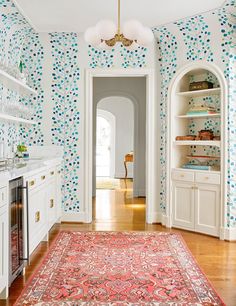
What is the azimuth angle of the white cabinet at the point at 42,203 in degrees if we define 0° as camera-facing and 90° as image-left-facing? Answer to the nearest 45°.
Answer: approximately 270°

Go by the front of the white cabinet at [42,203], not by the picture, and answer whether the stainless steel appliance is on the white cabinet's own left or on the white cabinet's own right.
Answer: on the white cabinet's own right

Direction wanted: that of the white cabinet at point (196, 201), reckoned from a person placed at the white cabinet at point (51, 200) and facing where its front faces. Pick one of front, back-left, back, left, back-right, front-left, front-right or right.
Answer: front

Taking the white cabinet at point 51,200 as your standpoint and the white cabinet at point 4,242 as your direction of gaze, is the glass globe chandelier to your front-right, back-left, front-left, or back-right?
front-left

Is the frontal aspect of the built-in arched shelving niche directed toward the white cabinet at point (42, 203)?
yes

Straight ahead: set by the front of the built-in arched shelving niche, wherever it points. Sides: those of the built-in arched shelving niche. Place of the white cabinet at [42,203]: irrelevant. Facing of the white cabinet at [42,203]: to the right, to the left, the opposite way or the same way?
the opposite way

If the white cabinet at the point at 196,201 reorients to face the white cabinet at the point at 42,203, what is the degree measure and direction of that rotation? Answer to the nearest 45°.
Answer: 0° — it already faces it

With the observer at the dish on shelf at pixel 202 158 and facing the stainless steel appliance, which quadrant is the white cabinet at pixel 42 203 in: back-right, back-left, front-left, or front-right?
front-right

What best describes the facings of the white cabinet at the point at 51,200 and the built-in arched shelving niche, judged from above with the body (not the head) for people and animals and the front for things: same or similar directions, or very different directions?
very different directions

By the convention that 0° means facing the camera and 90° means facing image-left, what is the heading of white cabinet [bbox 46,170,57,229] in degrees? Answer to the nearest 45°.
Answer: approximately 270°

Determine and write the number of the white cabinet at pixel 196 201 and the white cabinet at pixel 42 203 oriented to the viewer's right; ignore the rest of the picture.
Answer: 1

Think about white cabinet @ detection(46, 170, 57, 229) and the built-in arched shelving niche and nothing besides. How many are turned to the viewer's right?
1

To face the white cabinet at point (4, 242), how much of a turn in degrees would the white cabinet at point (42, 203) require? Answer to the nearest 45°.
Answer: approximately 90° to its right
